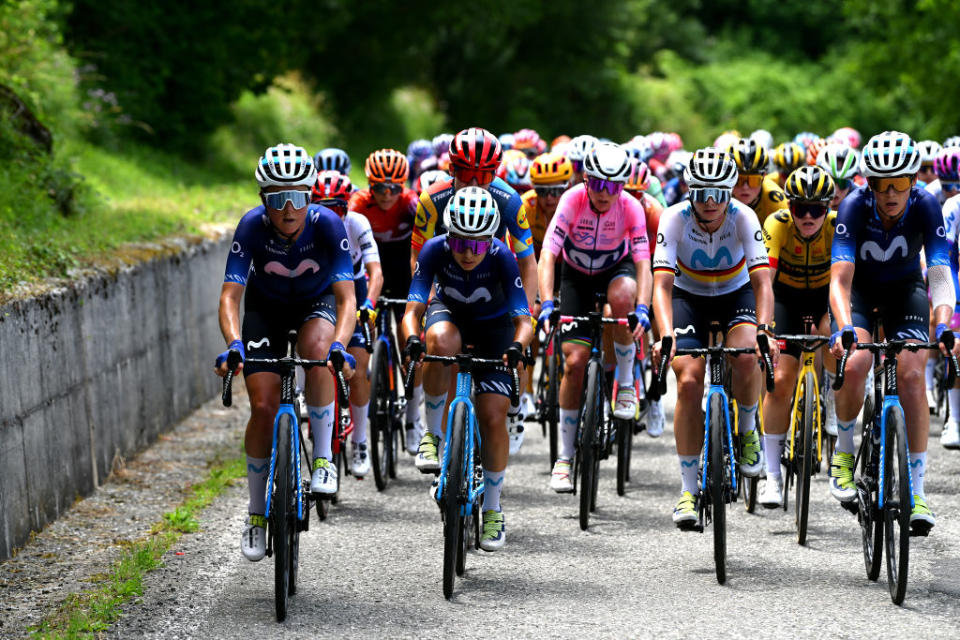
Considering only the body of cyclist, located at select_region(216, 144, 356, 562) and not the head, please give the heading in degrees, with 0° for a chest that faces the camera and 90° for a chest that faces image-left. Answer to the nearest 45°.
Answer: approximately 0°

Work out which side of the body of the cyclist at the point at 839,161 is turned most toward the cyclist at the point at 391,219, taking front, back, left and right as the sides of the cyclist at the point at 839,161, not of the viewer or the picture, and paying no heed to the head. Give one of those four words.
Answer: right

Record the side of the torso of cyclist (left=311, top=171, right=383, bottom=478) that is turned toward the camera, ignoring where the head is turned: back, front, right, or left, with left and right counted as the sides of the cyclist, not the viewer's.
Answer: front

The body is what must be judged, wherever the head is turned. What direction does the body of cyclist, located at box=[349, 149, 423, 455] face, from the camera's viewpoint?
toward the camera

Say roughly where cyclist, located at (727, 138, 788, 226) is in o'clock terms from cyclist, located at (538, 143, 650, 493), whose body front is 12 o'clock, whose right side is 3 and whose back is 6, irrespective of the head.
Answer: cyclist, located at (727, 138, 788, 226) is roughly at 8 o'clock from cyclist, located at (538, 143, 650, 493).

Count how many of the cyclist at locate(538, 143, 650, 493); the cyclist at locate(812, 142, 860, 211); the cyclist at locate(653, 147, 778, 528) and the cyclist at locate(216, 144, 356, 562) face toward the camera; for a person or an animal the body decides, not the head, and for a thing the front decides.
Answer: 4

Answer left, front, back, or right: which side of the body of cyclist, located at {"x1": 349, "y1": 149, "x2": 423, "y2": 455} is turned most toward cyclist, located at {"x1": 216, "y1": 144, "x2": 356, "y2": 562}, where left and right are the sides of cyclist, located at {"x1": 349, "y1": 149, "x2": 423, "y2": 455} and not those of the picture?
front

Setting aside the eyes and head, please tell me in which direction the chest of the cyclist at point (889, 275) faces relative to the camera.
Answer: toward the camera
